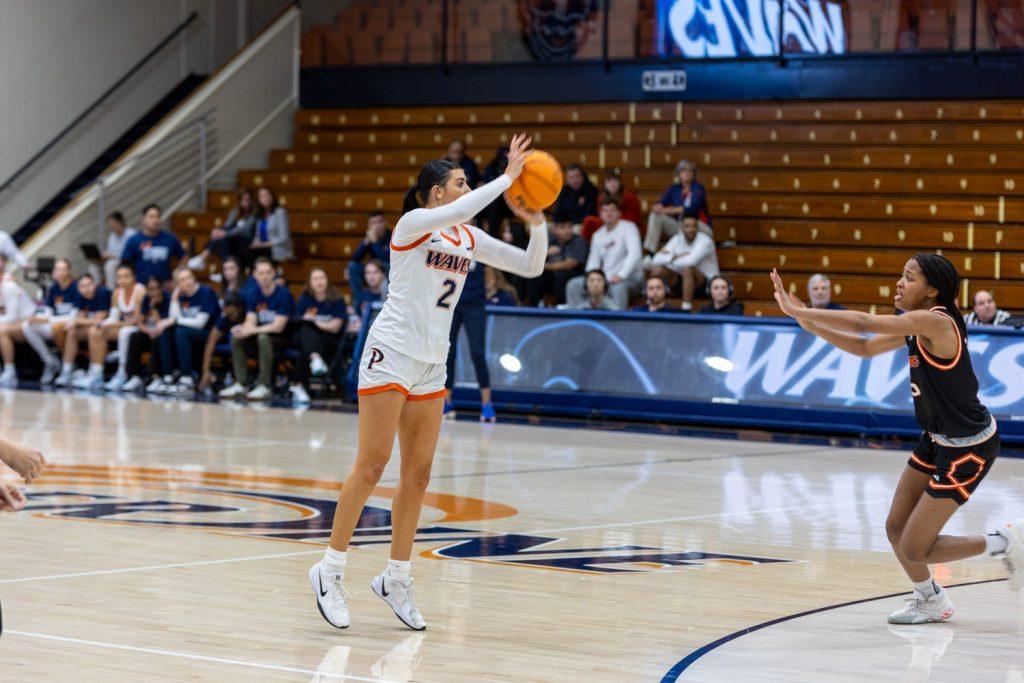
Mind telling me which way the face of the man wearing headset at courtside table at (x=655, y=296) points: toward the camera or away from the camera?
toward the camera

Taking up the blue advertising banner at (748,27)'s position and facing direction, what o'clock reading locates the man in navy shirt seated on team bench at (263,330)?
The man in navy shirt seated on team bench is roughly at 2 o'clock from the blue advertising banner.

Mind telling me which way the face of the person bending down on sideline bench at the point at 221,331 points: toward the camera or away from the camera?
toward the camera

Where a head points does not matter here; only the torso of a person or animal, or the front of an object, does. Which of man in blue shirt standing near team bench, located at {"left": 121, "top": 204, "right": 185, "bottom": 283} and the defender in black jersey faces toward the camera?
the man in blue shirt standing near team bench

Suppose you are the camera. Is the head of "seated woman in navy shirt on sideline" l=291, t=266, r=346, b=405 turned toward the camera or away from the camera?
toward the camera

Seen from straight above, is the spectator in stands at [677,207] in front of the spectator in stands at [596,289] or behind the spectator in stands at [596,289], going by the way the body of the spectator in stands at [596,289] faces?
behind

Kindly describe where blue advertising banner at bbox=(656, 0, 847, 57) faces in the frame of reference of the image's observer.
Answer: facing the viewer

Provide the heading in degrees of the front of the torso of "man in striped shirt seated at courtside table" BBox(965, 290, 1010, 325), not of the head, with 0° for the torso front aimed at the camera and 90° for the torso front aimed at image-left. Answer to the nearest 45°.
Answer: approximately 0°

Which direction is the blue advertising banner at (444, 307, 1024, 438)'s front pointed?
toward the camera

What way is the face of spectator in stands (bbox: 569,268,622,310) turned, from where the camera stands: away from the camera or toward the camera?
toward the camera

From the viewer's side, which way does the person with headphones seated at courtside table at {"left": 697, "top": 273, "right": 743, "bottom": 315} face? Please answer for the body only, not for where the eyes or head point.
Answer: toward the camera

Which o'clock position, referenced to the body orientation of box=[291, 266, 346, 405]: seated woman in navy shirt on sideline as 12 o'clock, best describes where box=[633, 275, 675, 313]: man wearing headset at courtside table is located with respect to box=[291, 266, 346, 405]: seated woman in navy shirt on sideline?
box=[633, 275, 675, 313]: man wearing headset at courtside table is roughly at 10 o'clock from box=[291, 266, 346, 405]: seated woman in navy shirt on sideline.

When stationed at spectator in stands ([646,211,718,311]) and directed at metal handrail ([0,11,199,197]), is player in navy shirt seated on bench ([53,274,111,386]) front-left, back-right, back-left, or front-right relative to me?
front-left

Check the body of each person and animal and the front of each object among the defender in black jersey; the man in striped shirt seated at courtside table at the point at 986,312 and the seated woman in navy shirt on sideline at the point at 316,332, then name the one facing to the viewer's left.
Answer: the defender in black jersey

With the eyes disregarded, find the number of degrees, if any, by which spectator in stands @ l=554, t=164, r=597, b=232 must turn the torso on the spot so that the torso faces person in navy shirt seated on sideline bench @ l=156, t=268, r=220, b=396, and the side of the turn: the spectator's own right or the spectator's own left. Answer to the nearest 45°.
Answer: approximately 90° to the spectator's own right
